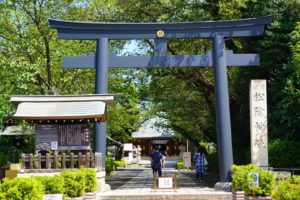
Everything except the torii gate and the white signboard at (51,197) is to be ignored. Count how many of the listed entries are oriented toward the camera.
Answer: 2

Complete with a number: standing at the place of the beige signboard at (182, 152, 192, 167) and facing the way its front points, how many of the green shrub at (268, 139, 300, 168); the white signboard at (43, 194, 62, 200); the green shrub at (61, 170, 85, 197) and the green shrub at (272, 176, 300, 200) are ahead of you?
4

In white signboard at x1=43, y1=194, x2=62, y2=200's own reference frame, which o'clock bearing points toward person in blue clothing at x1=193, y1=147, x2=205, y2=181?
The person in blue clothing is roughly at 7 o'clock from the white signboard.

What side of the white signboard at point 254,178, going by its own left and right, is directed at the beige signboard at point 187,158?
back

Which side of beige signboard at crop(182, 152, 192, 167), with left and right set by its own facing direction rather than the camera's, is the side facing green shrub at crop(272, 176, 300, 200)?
front

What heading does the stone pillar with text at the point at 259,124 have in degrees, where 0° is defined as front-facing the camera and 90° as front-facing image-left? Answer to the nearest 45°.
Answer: approximately 0°

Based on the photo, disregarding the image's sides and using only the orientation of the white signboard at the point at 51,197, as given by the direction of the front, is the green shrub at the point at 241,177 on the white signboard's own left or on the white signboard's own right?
on the white signboard's own left

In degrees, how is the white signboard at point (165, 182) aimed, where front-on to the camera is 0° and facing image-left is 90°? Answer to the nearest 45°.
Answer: approximately 0°

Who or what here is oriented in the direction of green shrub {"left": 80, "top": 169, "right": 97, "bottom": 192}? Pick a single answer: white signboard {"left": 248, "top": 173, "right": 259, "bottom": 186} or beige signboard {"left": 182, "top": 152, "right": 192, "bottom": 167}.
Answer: beige signboard {"left": 182, "top": 152, "right": 192, "bottom": 167}
